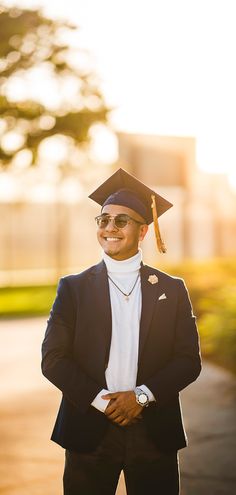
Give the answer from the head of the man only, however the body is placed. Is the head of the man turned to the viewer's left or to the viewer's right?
to the viewer's left

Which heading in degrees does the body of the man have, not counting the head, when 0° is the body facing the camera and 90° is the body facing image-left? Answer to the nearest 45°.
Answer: approximately 0°
